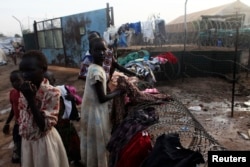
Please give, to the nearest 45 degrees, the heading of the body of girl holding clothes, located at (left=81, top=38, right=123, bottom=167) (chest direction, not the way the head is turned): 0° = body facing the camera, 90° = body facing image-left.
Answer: approximately 270°

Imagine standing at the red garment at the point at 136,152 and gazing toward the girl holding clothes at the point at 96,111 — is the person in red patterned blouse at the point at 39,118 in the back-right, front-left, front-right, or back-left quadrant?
front-left

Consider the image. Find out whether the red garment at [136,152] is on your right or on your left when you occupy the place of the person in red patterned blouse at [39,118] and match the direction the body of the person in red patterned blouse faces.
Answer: on your left

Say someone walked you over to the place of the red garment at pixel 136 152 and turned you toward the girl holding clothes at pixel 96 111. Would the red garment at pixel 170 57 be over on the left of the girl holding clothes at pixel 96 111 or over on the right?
right

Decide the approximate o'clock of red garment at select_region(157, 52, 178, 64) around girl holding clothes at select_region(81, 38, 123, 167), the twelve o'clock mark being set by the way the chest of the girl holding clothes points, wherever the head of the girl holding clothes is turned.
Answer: The red garment is roughly at 10 o'clock from the girl holding clothes.

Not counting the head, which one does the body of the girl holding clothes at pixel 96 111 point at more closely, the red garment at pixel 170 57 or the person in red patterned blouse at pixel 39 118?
the red garment

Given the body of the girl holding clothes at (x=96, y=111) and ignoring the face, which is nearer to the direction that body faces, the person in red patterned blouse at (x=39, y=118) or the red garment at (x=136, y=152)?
the red garment

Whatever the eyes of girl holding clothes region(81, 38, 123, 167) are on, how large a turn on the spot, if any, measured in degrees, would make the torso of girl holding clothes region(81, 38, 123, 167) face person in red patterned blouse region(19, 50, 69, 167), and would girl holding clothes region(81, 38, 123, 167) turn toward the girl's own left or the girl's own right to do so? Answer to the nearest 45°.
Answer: approximately 135° to the girl's own right
